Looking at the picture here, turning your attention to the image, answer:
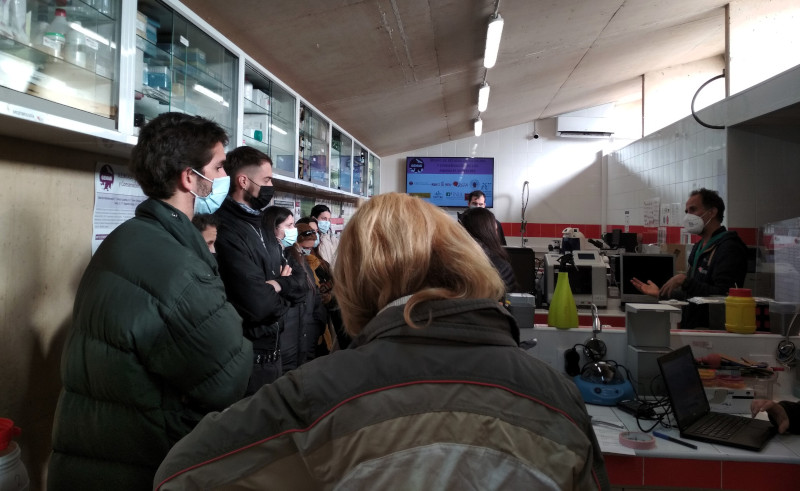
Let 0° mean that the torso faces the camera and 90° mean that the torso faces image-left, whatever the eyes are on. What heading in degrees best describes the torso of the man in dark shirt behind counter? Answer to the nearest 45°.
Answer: approximately 45°

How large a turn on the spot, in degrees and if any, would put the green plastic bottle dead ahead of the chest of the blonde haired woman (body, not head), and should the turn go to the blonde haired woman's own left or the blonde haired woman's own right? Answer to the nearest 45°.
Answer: approximately 45° to the blonde haired woman's own right

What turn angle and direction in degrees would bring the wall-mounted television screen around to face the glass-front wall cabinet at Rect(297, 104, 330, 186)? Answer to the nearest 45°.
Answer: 0° — it already faces it

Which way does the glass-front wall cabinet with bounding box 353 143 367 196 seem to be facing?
to the viewer's right

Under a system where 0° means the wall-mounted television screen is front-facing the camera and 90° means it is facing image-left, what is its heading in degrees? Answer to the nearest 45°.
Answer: approximately 0°

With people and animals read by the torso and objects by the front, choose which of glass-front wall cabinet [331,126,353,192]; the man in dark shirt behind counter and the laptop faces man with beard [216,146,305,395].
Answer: the man in dark shirt behind counter

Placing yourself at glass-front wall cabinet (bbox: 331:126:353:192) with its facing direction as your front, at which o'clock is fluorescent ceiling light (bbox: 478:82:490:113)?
The fluorescent ceiling light is roughly at 12 o'clock from the glass-front wall cabinet.

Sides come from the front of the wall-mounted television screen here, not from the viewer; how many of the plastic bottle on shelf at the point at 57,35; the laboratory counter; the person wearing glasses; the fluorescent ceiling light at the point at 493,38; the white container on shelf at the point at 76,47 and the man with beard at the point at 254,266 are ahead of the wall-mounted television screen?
6

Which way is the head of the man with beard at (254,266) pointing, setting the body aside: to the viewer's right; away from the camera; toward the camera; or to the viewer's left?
to the viewer's right

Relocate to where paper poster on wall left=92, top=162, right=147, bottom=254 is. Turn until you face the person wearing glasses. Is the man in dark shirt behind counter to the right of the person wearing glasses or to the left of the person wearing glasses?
right

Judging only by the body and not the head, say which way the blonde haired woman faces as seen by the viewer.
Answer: away from the camera

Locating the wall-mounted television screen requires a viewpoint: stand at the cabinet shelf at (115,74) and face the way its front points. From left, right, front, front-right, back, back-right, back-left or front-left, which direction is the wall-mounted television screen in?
left

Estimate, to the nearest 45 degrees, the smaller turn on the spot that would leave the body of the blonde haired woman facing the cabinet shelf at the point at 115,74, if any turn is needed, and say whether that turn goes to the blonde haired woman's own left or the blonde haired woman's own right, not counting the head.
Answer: approximately 45° to the blonde haired woman's own left

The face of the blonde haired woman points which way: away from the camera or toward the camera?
away from the camera
